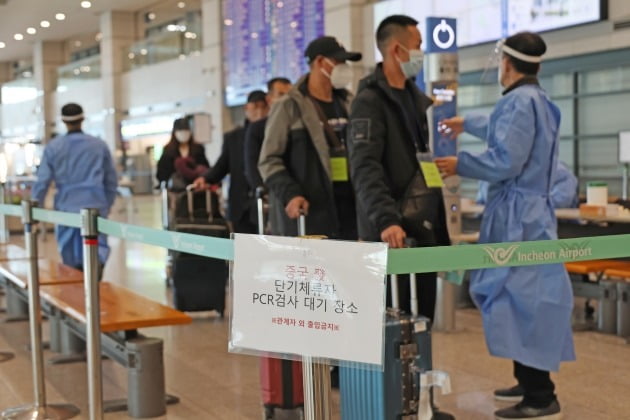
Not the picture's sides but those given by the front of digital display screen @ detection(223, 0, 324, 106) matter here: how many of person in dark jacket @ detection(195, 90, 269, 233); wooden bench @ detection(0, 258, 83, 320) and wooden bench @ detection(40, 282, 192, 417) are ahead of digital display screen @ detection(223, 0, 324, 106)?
3

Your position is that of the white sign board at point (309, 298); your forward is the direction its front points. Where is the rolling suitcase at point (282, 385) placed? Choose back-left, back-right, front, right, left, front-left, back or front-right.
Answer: back

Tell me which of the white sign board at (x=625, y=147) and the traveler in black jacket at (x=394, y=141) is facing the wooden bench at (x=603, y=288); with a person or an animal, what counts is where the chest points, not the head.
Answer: the white sign board

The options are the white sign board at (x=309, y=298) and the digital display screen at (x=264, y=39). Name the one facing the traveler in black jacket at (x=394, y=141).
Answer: the digital display screen

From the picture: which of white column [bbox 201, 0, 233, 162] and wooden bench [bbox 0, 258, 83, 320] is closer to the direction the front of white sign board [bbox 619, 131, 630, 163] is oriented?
the wooden bench

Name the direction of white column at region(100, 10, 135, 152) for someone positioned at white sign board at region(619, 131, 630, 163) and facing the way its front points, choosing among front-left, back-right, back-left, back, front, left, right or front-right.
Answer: back-right

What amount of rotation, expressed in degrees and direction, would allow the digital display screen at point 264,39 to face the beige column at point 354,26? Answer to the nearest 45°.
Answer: approximately 45° to its left

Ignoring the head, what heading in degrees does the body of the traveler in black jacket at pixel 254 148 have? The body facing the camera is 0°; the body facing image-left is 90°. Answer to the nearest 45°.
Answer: approximately 315°

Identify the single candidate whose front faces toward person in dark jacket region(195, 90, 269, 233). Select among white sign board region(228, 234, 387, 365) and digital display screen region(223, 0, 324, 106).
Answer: the digital display screen

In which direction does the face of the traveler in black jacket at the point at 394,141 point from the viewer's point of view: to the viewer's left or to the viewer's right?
to the viewer's right

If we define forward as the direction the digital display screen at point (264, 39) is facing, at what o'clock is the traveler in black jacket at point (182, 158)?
The traveler in black jacket is roughly at 12 o'clock from the digital display screen.
